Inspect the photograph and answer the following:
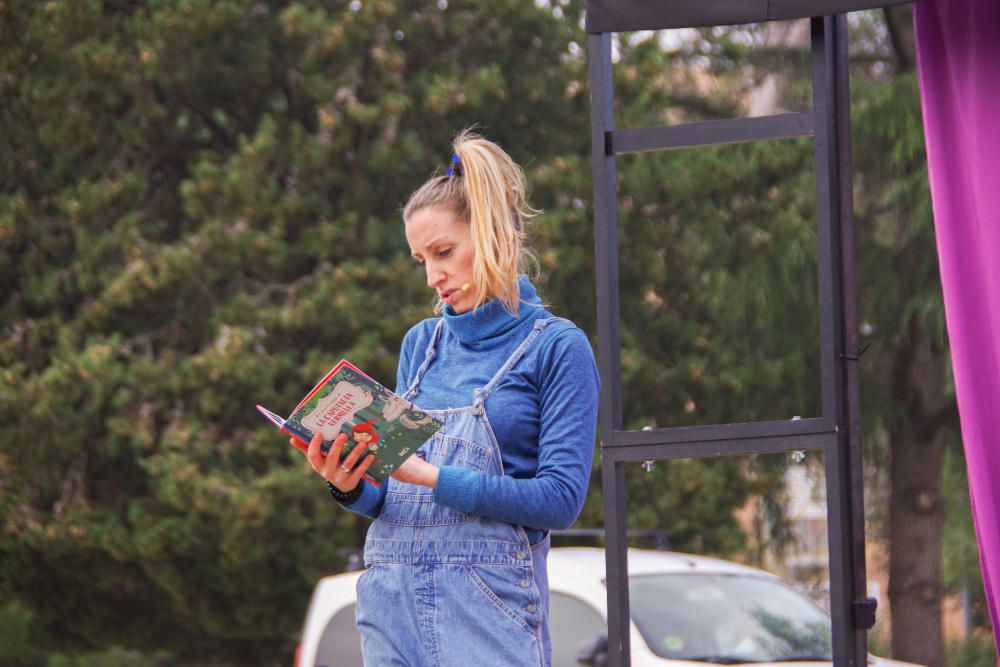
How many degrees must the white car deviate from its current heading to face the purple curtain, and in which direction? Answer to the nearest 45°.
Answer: approximately 45° to its right

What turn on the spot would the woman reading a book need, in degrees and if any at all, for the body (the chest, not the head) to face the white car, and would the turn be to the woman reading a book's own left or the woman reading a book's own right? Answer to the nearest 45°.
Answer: approximately 135° to the woman reading a book's own right

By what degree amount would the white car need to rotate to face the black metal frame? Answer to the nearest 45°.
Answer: approximately 45° to its right

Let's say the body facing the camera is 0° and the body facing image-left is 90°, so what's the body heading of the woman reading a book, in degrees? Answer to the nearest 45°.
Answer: approximately 45°

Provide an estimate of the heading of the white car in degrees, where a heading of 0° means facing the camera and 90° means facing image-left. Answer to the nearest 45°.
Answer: approximately 315°

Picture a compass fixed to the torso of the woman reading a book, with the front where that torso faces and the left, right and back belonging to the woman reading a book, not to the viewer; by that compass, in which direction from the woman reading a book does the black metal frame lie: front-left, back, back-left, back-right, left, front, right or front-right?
back

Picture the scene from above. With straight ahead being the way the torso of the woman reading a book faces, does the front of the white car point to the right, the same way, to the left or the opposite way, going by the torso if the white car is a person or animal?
to the left
